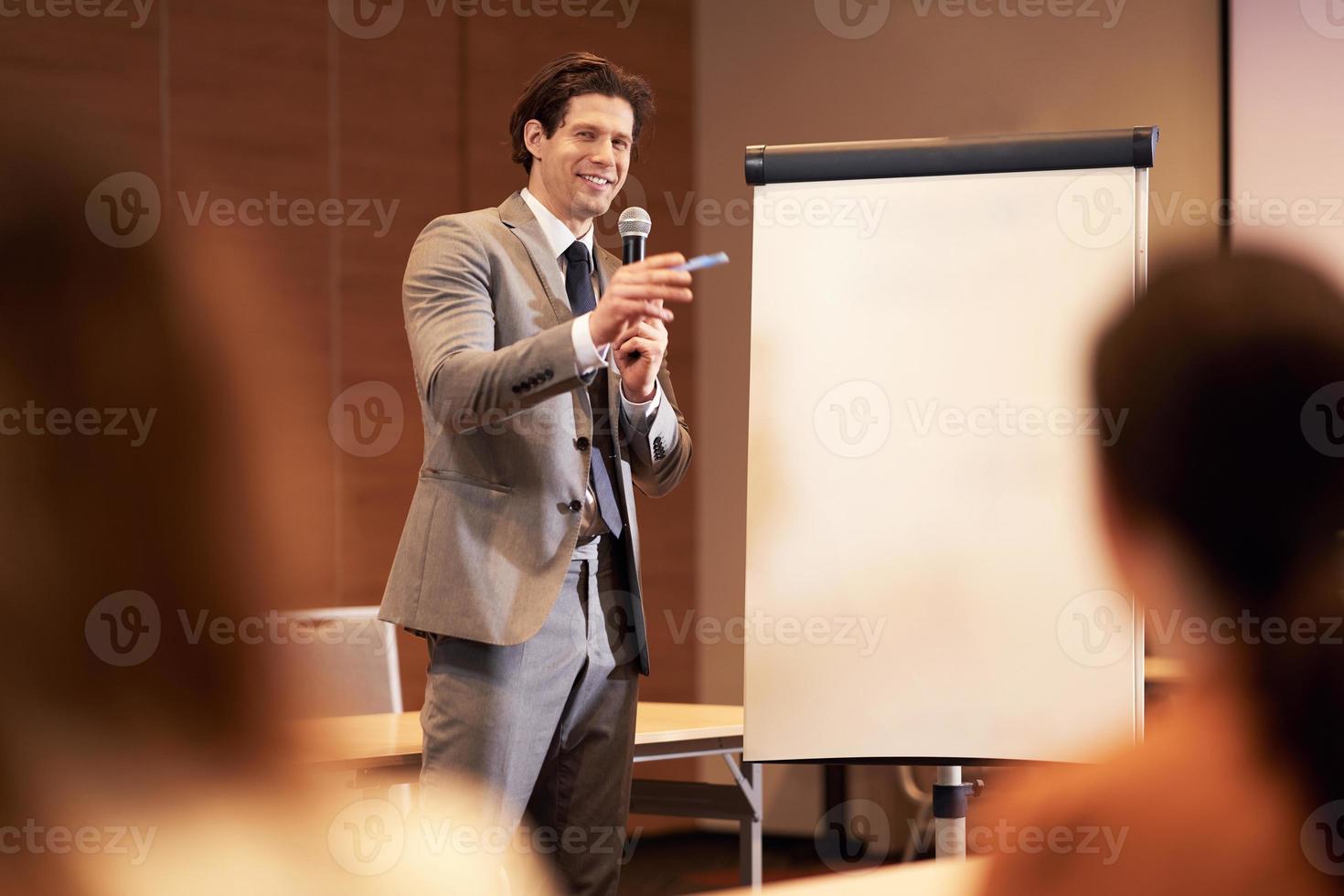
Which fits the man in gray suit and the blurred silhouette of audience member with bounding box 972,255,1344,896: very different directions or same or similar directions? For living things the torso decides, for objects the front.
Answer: very different directions

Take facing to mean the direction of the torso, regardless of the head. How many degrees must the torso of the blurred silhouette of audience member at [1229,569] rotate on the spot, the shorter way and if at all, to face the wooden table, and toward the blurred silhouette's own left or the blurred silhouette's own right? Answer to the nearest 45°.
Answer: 0° — they already face it

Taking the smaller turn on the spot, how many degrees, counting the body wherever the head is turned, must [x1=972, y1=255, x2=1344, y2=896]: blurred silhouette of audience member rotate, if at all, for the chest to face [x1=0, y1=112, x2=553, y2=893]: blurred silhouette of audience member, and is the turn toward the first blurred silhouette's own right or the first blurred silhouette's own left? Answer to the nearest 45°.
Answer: approximately 90° to the first blurred silhouette's own left

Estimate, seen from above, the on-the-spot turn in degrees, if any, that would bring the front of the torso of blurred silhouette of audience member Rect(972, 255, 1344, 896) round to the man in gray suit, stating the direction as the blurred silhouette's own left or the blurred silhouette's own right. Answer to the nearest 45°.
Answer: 0° — they already face them

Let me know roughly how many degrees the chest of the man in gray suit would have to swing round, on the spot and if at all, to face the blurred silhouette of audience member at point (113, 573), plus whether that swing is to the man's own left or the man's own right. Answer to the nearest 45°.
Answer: approximately 45° to the man's own right

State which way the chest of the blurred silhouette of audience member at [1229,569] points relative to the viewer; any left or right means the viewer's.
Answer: facing away from the viewer and to the left of the viewer

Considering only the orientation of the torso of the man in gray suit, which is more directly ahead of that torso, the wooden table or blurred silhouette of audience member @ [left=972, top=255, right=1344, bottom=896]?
the blurred silhouette of audience member

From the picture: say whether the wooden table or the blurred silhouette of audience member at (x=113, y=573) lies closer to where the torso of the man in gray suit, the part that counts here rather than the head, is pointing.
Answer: the blurred silhouette of audience member
